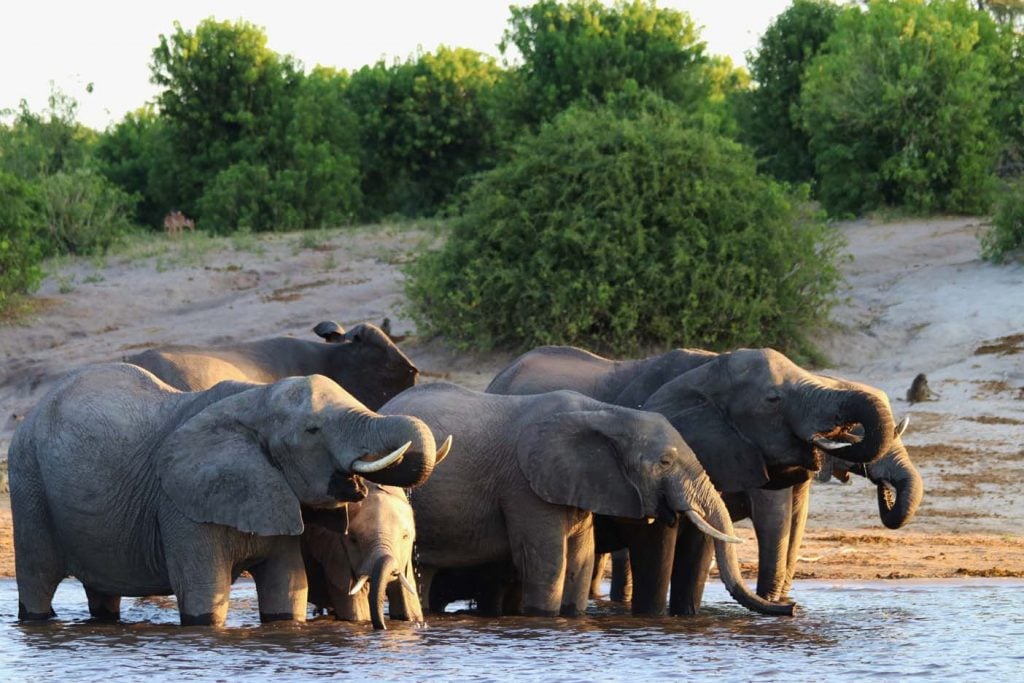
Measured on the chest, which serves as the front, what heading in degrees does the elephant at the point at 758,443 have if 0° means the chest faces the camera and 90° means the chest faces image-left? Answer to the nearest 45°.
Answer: approximately 270°

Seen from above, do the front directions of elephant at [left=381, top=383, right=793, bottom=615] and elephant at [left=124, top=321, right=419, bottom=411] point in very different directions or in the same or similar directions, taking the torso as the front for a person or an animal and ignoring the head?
same or similar directions

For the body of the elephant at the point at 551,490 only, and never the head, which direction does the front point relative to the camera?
to the viewer's right

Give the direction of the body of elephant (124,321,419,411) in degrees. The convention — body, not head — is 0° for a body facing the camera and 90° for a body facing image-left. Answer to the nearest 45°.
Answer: approximately 270°

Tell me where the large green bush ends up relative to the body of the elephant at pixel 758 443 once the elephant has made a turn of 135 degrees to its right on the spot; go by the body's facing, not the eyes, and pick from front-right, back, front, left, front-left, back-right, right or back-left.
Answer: back-right

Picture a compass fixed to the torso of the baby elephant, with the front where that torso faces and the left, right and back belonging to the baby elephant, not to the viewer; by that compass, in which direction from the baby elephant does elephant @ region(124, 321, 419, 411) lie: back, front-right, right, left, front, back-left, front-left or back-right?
back-left

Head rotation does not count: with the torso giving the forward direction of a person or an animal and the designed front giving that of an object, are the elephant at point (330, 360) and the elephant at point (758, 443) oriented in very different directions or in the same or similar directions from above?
same or similar directions

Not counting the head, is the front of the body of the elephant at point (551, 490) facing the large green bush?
no

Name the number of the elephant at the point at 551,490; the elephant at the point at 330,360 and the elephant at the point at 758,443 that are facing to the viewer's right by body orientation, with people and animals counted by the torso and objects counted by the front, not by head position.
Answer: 3

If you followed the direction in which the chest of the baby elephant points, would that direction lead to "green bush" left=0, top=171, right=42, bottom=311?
no

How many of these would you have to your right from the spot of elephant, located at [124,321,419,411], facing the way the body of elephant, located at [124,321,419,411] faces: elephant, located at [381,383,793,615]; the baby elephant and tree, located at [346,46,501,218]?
2

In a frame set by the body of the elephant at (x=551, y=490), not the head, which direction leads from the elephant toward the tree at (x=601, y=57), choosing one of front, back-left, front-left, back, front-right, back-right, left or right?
left

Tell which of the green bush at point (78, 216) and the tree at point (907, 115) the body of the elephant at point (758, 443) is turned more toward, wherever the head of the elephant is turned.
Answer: the tree

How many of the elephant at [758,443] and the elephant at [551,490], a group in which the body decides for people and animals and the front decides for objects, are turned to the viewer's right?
2

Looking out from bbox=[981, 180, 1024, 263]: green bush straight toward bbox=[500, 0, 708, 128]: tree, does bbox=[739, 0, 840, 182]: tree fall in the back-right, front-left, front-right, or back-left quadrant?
front-right

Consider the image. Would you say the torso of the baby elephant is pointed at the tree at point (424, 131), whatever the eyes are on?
no

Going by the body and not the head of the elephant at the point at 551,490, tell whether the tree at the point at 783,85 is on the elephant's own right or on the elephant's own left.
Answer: on the elephant's own left
